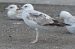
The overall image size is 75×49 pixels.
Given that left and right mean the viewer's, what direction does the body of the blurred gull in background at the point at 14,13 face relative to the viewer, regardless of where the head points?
facing to the left of the viewer

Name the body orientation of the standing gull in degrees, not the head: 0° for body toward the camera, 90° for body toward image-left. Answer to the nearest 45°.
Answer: approximately 90°

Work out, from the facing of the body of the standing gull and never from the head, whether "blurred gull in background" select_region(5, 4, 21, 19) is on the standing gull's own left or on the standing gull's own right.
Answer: on the standing gull's own right

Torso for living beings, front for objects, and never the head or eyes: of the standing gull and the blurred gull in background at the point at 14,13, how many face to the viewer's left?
2
